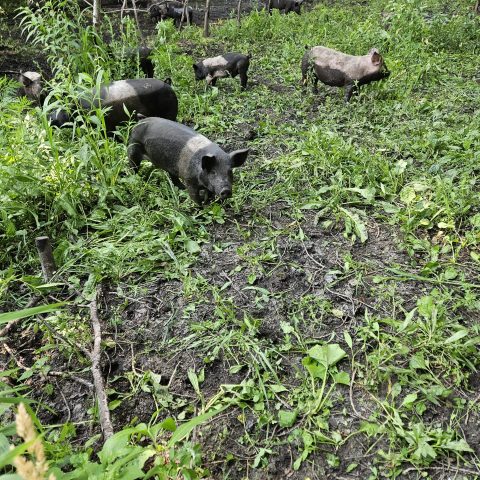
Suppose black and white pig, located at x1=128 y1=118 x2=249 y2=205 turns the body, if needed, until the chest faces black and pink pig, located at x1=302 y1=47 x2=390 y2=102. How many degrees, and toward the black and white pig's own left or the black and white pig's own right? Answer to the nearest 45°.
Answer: approximately 90° to the black and white pig's own left

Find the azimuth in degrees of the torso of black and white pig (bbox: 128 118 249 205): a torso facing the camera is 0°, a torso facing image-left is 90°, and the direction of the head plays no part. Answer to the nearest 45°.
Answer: approximately 315°

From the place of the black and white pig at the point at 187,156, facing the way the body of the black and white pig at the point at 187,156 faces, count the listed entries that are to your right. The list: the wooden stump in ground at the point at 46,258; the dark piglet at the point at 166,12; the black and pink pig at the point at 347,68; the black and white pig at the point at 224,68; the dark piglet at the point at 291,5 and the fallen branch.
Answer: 2

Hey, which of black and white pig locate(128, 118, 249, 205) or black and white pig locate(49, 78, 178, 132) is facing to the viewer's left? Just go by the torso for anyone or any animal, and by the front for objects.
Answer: black and white pig locate(49, 78, 178, 132)

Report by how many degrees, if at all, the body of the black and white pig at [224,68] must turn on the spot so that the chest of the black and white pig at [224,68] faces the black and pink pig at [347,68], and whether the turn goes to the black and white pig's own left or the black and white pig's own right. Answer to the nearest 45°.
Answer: approximately 135° to the black and white pig's own left

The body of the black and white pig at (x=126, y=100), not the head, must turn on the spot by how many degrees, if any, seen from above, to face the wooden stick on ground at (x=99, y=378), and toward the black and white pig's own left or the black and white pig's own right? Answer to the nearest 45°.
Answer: approximately 90° to the black and white pig's own left

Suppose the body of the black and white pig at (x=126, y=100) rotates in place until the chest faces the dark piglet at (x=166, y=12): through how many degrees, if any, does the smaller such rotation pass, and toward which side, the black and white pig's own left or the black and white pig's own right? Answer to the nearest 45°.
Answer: approximately 90° to the black and white pig's own right

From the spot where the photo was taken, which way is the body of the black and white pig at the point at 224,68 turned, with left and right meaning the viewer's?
facing to the left of the viewer

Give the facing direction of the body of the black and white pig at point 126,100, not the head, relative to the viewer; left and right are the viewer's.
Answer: facing to the left of the viewer

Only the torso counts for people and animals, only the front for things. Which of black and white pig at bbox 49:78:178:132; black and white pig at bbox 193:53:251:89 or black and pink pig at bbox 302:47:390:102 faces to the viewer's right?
black and pink pig at bbox 302:47:390:102

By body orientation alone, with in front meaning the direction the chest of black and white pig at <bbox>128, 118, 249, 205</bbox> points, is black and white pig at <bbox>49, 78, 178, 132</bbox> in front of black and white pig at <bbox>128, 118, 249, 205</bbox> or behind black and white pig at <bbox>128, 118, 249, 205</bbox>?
behind

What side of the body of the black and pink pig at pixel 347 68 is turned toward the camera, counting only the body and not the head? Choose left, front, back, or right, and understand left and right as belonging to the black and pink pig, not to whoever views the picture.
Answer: right

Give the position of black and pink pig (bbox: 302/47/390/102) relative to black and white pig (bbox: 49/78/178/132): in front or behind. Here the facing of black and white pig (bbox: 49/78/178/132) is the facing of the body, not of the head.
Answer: behind

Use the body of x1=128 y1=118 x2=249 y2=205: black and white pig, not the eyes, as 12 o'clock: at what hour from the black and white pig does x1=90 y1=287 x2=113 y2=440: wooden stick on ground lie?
The wooden stick on ground is roughly at 2 o'clock from the black and white pig.
